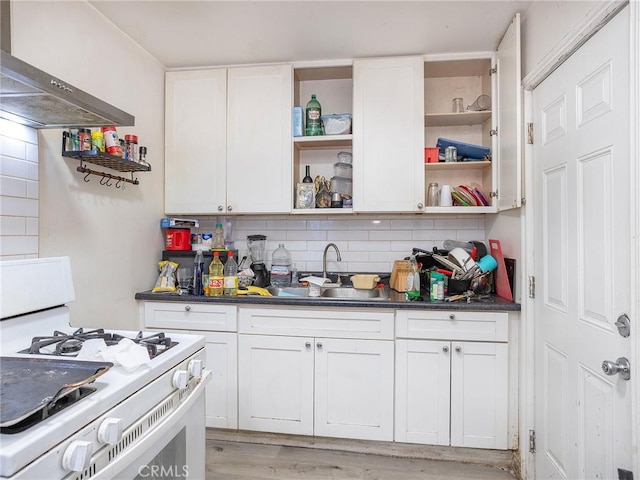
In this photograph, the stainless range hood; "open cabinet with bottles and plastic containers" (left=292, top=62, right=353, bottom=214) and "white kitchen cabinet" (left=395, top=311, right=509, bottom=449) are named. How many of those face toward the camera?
2

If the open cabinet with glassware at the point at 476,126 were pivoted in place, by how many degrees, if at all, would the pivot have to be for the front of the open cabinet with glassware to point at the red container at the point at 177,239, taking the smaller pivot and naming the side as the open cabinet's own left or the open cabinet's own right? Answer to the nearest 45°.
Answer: approximately 90° to the open cabinet's own right

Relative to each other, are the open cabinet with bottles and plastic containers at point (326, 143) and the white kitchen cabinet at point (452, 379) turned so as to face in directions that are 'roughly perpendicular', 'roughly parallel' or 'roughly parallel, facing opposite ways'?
roughly parallel

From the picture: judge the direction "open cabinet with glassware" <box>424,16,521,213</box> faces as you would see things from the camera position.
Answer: facing the viewer

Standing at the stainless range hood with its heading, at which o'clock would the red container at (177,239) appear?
The red container is roughly at 10 o'clock from the stainless range hood.

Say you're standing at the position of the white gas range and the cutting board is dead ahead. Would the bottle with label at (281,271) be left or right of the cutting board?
left

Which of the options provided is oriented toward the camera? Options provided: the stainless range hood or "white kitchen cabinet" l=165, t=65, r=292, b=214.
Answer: the white kitchen cabinet

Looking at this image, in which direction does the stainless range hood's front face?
to the viewer's right

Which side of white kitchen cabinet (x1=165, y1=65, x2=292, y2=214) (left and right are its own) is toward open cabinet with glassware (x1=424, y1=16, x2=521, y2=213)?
left

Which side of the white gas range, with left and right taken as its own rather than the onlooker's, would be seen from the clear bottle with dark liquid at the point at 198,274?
left

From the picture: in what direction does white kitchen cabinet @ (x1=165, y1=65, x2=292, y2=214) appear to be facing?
toward the camera

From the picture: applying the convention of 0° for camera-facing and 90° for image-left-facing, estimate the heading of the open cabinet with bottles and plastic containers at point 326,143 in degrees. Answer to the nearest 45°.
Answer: approximately 0°
